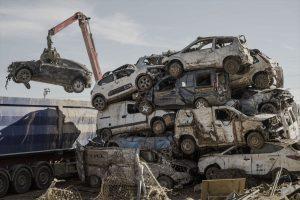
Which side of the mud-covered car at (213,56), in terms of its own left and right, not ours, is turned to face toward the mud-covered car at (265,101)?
back

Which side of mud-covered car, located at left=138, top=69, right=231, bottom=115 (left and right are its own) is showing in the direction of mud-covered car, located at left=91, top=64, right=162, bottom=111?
front

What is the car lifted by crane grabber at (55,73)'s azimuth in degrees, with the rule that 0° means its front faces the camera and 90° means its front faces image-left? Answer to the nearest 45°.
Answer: approximately 90°

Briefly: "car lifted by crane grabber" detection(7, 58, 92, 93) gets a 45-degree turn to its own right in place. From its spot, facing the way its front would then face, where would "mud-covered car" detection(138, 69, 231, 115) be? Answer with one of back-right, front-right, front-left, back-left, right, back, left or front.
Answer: back

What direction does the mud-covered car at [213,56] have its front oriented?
to the viewer's left

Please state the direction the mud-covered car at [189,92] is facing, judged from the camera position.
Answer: facing to the left of the viewer

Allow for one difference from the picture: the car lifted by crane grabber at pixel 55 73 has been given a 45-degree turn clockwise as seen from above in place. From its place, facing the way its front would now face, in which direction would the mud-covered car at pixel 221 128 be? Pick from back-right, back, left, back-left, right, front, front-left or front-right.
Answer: back
